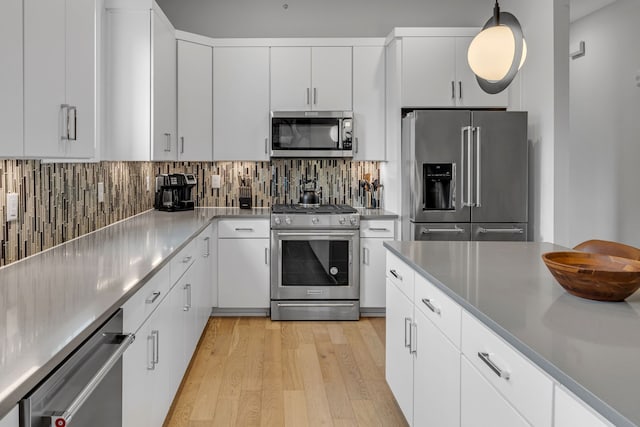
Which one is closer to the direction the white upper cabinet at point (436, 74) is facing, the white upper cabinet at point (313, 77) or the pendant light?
the pendant light

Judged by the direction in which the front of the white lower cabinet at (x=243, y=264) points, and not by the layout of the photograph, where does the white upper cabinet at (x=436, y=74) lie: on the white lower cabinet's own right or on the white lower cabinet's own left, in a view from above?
on the white lower cabinet's own left

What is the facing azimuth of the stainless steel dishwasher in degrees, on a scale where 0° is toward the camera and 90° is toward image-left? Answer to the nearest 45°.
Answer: approximately 315°

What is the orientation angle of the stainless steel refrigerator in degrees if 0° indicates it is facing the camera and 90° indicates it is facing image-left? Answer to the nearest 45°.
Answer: approximately 0°

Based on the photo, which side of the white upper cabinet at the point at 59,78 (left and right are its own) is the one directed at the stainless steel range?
left

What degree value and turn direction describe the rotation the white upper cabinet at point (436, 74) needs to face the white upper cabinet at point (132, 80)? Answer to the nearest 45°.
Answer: approximately 45° to its right

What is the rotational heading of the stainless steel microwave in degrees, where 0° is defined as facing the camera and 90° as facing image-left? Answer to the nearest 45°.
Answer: approximately 0°
